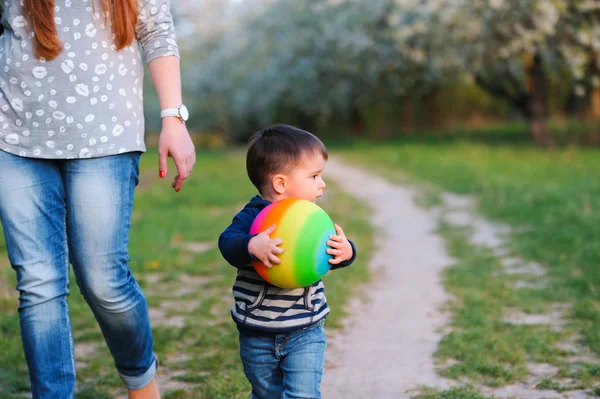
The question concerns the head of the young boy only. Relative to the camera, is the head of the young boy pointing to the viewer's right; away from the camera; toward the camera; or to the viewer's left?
to the viewer's right

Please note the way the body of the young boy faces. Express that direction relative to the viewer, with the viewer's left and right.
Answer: facing the viewer and to the right of the viewer

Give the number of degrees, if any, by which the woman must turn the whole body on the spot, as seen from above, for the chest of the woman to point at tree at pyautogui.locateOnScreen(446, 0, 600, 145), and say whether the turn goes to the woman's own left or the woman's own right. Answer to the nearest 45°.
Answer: approximately 135° to the woman's own left

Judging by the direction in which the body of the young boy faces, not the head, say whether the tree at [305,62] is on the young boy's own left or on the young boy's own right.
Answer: on the young boy's own left

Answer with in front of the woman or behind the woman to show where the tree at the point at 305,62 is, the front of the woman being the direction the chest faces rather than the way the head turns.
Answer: behind

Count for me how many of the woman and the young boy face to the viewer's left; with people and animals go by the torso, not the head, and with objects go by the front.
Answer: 0
